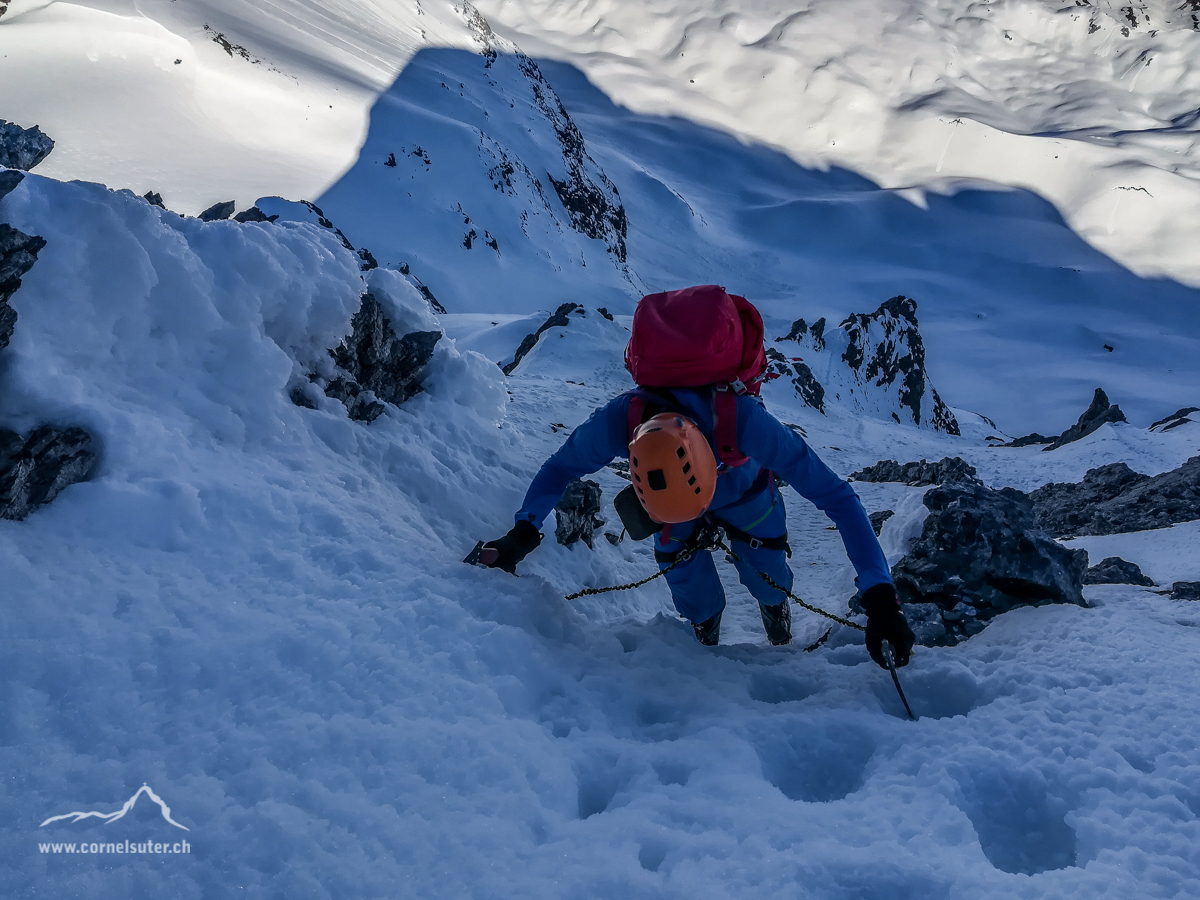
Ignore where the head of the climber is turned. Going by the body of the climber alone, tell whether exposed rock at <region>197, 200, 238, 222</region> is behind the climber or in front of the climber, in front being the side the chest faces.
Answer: behind

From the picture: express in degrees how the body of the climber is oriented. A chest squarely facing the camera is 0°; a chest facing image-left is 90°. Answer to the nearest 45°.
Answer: approximately 0°

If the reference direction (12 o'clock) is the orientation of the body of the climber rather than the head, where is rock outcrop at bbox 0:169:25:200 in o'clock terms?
The rock outcrop is roughly at 3 o'clock from the climber.

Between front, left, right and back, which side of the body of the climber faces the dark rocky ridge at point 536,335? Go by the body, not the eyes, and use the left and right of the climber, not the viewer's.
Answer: back

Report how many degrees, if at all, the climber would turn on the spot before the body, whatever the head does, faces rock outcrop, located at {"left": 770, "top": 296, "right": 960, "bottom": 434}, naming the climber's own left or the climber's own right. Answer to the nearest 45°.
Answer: approximately 180°

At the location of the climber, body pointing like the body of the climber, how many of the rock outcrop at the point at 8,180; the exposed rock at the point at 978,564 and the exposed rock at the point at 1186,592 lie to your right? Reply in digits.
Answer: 1
